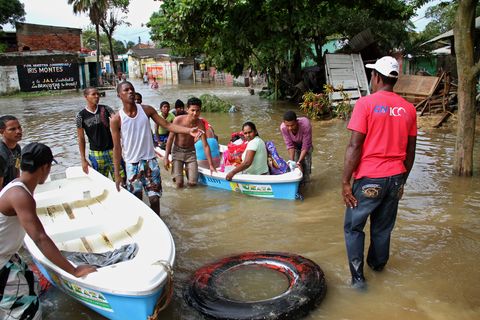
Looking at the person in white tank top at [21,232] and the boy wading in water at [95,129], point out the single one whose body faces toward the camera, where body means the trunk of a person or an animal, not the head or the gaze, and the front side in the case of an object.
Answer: the boy wading in water

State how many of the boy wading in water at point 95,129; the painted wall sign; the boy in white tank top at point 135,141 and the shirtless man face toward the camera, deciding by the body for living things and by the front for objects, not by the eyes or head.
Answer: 4

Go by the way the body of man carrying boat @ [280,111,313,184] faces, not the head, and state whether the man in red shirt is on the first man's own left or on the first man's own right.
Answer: on the first man's own left

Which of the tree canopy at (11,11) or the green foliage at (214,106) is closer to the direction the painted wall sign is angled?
the green foliage

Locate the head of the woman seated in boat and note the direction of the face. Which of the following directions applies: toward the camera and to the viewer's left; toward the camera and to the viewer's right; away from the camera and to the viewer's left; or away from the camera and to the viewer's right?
toward the camera and to the viewer's left

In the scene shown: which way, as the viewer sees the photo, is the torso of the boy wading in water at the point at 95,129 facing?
toward the camera

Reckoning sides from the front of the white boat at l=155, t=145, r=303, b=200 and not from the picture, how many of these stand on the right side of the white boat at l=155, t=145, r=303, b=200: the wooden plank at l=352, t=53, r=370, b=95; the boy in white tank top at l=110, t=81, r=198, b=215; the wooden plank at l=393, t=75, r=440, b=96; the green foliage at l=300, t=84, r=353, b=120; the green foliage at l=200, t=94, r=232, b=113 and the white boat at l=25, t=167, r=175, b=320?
2

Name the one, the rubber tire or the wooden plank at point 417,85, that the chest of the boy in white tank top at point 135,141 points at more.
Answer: the rubber tire

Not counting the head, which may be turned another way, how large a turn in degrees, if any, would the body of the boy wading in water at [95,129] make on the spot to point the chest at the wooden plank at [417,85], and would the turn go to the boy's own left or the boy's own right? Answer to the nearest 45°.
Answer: approximately 135° to the boy's own left

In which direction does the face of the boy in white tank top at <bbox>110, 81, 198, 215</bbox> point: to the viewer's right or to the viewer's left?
to the viewer's right

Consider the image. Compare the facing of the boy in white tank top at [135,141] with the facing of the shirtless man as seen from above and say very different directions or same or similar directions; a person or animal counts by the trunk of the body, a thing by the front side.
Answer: same or similar directions

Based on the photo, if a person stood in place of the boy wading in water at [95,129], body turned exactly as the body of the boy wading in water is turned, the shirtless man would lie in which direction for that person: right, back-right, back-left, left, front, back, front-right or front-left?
back-left

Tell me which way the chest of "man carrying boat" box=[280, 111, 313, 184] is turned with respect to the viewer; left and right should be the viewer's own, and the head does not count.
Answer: facing the viewer and to the left of the viewer

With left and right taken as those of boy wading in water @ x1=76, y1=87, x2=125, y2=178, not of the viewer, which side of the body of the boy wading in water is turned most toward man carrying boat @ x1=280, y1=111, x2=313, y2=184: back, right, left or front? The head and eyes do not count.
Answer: left

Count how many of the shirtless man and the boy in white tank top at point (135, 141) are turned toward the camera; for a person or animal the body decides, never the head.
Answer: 2

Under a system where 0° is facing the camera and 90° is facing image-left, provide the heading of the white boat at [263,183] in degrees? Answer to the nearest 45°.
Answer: approximately 315°

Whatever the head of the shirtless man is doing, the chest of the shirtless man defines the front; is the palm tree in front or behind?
behind

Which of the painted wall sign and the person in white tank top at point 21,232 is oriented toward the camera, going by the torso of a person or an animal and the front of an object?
the painted wall sign

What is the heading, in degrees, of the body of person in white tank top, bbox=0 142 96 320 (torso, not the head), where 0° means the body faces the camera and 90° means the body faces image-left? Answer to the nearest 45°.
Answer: approximately 225°

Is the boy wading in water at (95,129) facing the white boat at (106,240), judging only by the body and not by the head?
yes

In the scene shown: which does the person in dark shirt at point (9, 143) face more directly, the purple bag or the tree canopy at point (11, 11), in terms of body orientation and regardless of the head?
the purple bag
